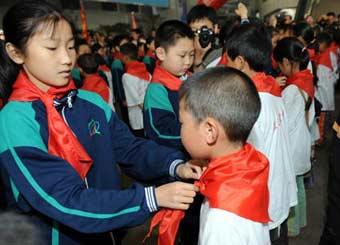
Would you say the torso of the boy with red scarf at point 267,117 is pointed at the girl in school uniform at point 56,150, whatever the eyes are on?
no

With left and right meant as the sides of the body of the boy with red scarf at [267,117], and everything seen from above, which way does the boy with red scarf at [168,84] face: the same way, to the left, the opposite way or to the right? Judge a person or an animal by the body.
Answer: the opposite way

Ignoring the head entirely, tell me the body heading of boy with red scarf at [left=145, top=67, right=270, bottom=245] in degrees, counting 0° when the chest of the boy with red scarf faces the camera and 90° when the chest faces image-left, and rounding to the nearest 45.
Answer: approximately 135°

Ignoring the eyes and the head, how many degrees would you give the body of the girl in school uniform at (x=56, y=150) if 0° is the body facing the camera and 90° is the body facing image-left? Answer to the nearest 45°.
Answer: approximately 315°

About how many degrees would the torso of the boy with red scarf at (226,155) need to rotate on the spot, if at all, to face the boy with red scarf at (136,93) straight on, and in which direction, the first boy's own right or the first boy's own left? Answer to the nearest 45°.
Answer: approximately 45° to the first boy's own right

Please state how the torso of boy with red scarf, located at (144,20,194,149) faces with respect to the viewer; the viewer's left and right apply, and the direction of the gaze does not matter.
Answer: facing the viewer and to the right of the viewer

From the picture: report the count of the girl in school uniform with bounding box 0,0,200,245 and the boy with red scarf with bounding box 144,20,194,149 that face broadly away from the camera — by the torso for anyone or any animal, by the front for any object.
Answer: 0

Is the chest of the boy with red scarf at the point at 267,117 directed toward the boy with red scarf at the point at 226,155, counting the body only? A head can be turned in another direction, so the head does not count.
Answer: no

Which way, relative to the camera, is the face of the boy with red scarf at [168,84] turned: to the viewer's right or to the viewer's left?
to the viewer's right

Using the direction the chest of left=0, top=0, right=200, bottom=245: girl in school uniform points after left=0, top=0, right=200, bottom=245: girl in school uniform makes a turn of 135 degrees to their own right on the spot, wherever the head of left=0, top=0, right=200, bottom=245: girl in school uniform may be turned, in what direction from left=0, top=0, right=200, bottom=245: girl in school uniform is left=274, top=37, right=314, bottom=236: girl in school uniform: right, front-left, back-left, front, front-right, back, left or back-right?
back-right

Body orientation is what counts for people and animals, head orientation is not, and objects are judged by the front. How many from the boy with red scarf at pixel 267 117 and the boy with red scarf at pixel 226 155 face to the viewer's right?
0

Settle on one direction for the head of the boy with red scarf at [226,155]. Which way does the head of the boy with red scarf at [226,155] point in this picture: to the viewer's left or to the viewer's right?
to the viewer's left

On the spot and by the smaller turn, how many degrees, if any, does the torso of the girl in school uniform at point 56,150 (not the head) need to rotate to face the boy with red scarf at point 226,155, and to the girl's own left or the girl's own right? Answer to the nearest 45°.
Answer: approximately 45° to the girl's own left
